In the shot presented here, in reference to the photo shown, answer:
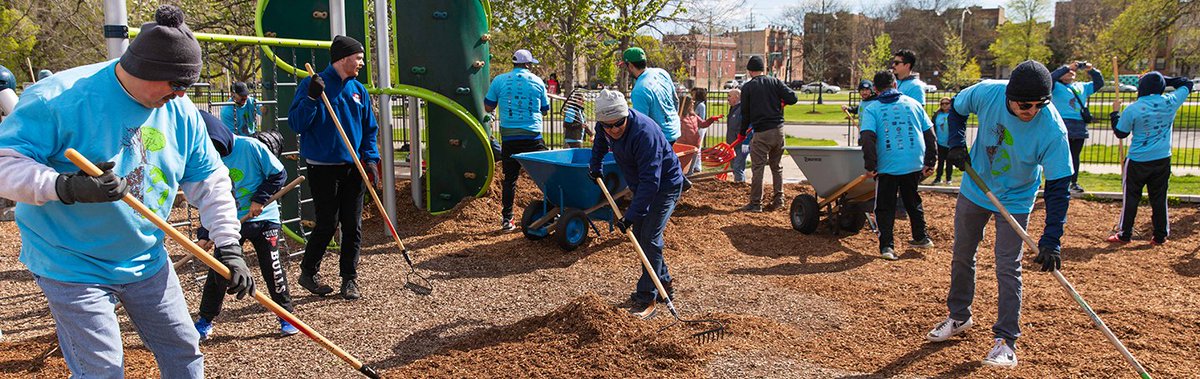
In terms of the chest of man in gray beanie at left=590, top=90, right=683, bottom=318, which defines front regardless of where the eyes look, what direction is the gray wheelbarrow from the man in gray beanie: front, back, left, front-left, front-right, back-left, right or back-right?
back

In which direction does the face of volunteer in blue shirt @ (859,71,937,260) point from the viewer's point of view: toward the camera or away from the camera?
away from the camera

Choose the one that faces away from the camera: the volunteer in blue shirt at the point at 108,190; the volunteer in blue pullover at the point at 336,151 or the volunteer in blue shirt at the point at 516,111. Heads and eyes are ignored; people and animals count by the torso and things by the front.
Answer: the volunteer in blue shirt at the point at 516,111

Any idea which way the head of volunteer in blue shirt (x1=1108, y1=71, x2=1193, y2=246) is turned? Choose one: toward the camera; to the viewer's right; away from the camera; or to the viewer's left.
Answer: away from the camera

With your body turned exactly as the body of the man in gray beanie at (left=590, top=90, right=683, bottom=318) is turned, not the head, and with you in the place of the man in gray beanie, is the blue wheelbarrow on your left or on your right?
on your right

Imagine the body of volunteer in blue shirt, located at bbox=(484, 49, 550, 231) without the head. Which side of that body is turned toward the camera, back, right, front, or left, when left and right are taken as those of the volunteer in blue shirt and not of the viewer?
back

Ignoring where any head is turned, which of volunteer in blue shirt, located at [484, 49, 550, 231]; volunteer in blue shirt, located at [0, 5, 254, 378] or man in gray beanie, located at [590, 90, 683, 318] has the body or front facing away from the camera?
volunteer in blue shirt, located at [484, 49, 550, 231]
